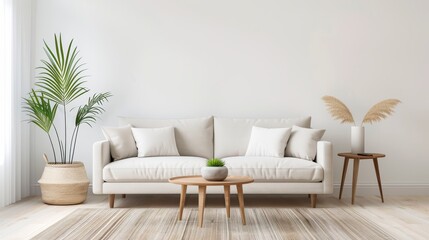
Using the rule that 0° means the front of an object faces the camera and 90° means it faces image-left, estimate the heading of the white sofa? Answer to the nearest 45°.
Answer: approximately 0°

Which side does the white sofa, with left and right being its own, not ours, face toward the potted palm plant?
right

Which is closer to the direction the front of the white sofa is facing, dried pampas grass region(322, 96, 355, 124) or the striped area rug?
the striped area rug

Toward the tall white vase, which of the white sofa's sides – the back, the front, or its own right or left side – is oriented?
left
